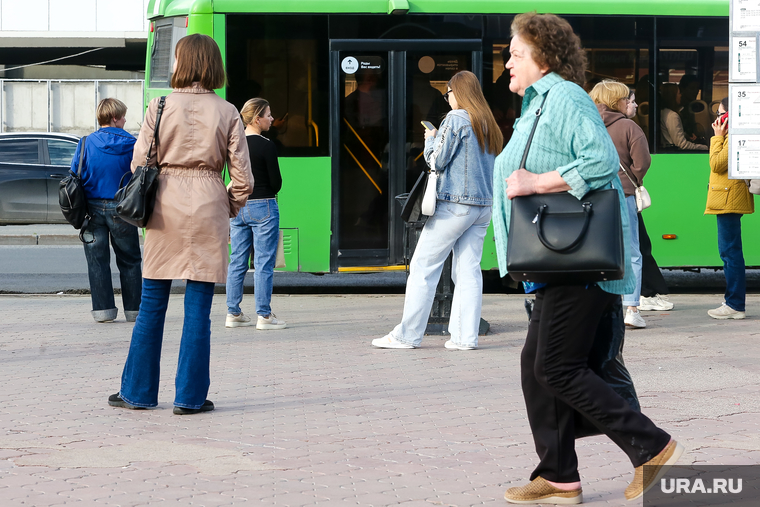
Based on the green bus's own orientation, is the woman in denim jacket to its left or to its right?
on its right

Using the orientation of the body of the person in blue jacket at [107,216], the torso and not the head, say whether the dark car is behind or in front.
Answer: in front

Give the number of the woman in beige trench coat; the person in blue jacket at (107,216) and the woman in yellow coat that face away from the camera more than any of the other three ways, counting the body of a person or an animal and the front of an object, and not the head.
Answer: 2

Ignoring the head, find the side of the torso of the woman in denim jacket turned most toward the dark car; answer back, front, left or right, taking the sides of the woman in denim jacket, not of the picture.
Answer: front

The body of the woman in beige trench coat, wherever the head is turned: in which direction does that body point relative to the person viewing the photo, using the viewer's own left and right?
facing away from the viewer

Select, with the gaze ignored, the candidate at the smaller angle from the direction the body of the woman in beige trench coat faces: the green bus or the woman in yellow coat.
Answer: the green bus

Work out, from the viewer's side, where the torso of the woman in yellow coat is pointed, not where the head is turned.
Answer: to the viewer's left

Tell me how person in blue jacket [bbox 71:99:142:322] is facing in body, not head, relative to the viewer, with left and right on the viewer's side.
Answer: facing away from the viewer

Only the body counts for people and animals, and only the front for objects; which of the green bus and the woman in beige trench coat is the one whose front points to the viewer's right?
the green bus

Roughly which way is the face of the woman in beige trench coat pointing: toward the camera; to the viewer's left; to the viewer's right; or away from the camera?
away from the camera

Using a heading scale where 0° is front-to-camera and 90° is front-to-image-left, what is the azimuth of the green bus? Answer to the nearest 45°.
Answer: approximately 270°

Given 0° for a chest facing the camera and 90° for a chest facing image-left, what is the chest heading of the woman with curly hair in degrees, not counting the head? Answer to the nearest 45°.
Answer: approximately 90°

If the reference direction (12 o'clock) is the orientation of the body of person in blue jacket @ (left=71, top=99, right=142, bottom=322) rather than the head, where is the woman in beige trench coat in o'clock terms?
The woman in beige trench coat is roughly at 6 o'clock from the person in blue jacket.

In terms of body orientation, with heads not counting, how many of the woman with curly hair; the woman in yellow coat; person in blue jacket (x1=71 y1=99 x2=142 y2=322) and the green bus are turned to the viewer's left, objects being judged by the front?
2
